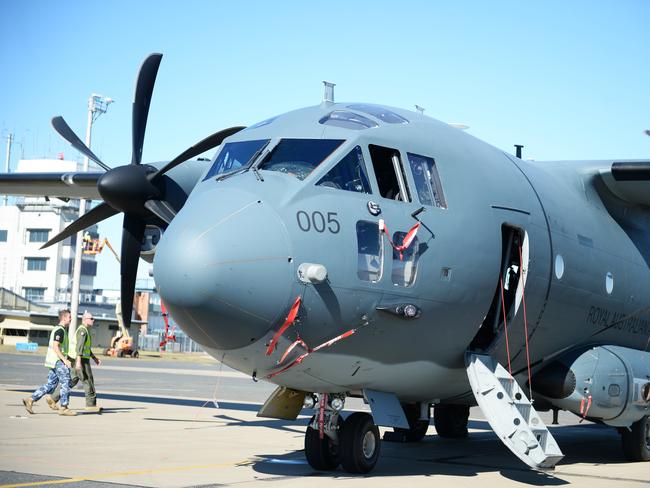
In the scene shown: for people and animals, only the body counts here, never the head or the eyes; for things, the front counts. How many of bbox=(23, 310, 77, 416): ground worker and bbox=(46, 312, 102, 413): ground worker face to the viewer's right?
2

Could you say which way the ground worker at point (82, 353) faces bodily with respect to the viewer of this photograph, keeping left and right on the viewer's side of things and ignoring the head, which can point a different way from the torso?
facing to the right of the viewer

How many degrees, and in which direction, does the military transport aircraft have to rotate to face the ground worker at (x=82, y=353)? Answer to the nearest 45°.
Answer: approximately 90° to its right

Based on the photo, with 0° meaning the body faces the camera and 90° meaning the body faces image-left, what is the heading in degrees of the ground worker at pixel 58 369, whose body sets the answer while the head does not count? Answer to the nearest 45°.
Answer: approximately 270°

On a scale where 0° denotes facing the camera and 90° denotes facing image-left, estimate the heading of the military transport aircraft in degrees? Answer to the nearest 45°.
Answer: approximately 45°

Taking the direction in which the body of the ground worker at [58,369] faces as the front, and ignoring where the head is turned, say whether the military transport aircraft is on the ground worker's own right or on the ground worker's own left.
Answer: on the ground worker's own right

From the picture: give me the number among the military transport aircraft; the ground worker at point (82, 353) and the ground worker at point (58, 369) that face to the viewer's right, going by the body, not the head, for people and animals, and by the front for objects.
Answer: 2
